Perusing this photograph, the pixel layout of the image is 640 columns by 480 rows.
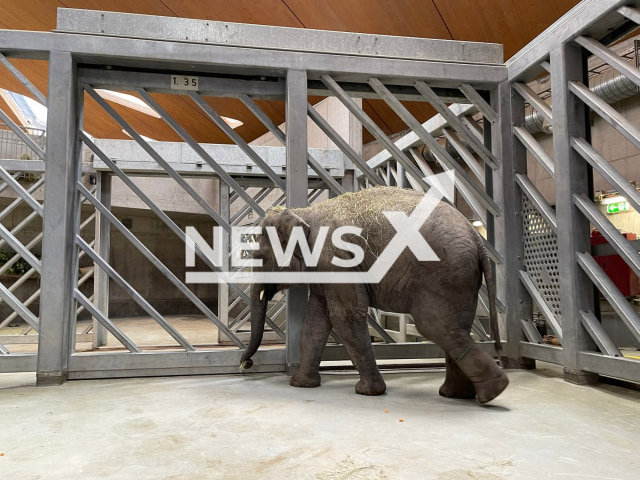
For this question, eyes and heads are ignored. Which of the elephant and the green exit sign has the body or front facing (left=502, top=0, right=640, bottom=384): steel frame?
the green exit sign

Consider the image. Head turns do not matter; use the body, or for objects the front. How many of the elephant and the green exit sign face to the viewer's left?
1

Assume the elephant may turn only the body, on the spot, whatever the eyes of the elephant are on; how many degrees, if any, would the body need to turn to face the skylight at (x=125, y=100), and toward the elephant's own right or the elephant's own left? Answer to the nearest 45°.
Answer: approximately 45° to the elephant's own right

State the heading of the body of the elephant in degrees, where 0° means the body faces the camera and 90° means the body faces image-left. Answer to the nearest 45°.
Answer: approximately 90°

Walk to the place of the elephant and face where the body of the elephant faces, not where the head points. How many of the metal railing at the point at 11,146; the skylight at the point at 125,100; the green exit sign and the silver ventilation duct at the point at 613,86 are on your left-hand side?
0

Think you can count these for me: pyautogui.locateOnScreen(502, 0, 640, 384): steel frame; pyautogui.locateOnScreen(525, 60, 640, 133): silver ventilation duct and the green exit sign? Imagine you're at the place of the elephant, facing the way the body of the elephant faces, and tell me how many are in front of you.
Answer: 0

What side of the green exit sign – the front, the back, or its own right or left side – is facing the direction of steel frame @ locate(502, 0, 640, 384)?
front

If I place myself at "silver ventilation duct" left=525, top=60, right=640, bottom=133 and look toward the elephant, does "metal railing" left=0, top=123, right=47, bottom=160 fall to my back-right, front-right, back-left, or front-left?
front-right

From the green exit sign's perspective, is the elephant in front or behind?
in front

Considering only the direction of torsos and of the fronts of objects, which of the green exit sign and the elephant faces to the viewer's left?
the elephant

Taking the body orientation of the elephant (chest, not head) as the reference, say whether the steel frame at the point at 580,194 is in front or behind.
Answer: behind

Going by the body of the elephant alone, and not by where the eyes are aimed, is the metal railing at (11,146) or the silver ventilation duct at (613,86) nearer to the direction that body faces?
the metal railing

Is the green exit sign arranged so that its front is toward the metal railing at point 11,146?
no

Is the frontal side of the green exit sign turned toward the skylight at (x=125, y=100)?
no

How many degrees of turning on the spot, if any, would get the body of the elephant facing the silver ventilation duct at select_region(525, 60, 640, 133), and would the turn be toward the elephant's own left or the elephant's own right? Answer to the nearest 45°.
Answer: approximately 135° to the elephant's own right

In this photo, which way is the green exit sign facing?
toward the camera
